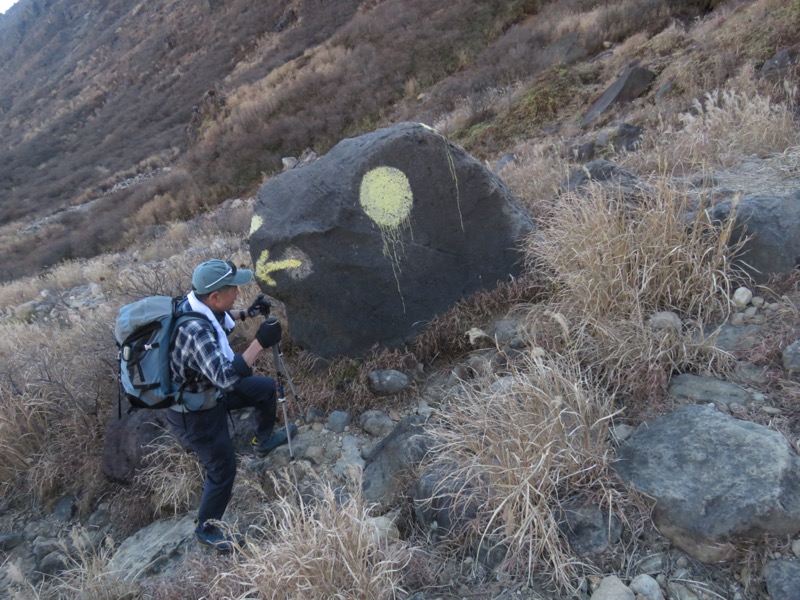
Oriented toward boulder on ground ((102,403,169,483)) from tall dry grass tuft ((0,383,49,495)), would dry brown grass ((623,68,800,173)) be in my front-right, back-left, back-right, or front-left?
front-left

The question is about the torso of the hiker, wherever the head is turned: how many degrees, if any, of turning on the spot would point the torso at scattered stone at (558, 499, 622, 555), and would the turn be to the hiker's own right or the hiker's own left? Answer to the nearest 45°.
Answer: approximately 90° to the hiker's own right

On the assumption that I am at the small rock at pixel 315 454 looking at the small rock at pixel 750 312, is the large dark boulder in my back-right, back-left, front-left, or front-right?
front-left

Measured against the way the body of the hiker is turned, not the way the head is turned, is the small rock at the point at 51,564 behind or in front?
behind

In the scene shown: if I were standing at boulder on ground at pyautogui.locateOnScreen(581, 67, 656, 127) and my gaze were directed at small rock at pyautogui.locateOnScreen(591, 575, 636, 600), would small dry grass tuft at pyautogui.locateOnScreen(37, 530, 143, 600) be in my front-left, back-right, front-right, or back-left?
front-right

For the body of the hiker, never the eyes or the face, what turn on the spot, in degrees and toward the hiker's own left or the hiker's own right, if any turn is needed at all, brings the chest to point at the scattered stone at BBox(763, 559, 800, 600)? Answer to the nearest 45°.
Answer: approximately 90° to the hiker's own right

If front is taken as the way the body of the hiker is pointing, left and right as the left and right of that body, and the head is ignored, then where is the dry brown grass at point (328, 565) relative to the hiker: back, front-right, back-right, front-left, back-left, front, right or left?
right

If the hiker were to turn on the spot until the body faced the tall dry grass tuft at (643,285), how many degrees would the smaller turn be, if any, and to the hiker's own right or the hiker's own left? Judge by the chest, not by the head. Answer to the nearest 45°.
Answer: approximately 45° to the hiker's own right

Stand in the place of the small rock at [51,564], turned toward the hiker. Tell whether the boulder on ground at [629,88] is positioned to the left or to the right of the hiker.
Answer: left

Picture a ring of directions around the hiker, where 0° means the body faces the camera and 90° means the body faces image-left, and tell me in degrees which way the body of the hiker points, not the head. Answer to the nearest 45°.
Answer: approximately 270°

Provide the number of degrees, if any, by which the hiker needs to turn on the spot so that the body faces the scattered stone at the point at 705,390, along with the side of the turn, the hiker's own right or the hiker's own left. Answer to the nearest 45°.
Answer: approximately 45° to the hiker's own right

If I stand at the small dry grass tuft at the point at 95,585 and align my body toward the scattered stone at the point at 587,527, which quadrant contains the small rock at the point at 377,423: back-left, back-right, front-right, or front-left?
front-left

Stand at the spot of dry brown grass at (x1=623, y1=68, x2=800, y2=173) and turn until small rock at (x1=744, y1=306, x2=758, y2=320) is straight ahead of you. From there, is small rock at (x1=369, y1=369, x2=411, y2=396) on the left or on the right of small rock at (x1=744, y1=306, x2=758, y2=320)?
right

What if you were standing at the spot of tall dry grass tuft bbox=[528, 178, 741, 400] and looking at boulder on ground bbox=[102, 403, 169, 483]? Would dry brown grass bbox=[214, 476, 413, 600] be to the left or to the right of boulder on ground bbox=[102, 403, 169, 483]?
left

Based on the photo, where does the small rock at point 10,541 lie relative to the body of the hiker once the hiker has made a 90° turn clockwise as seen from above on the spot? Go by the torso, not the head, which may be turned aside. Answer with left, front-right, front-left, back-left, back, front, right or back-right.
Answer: back-right

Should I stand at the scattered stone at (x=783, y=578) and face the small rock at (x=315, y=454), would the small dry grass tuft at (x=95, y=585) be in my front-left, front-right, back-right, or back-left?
front-left

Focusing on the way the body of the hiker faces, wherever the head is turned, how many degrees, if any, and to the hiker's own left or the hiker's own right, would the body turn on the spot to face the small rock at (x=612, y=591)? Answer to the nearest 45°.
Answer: approximately 90° to the hiker's own right

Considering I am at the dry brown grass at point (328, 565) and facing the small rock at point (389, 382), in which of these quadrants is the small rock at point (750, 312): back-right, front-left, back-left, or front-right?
front-right
